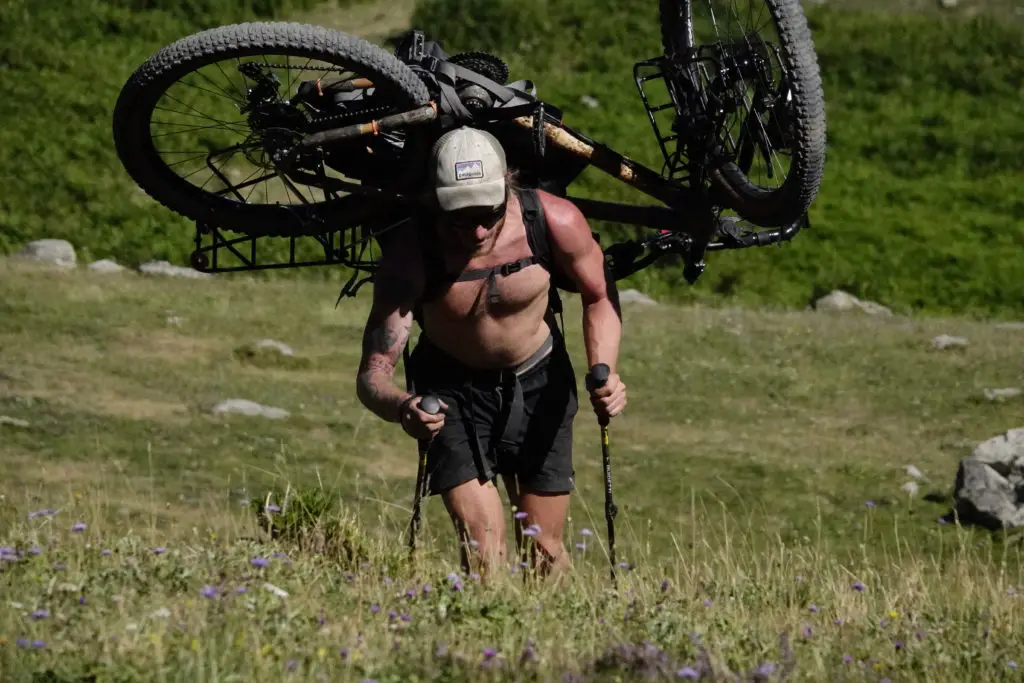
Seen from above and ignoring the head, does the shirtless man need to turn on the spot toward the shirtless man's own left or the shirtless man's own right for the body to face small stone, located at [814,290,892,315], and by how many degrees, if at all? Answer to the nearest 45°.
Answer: approximately 180°

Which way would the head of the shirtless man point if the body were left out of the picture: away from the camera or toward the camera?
toward the camera

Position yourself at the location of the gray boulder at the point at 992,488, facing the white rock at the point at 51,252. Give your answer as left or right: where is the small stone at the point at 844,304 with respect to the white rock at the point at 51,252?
right

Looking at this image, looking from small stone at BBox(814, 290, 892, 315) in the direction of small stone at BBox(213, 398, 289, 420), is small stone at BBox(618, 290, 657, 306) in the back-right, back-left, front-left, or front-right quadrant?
front-right

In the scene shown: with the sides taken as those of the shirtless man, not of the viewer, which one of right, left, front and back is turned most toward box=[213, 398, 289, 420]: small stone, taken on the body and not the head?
back

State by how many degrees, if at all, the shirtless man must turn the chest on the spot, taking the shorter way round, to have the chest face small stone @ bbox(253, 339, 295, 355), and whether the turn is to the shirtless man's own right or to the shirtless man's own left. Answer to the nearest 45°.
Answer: approximately 180°

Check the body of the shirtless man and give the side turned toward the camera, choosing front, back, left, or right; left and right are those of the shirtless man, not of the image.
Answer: front

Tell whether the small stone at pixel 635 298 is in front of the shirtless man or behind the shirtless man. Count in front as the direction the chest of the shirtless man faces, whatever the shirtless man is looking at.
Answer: behind

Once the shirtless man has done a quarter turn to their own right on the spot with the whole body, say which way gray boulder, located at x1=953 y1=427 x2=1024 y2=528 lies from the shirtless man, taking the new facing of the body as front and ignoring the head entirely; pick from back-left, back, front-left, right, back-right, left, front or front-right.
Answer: back-right

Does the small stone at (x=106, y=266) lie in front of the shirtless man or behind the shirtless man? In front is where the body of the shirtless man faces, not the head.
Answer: behind

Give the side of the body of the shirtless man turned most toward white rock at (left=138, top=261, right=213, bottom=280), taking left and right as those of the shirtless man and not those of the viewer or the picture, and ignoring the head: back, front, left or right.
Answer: back
